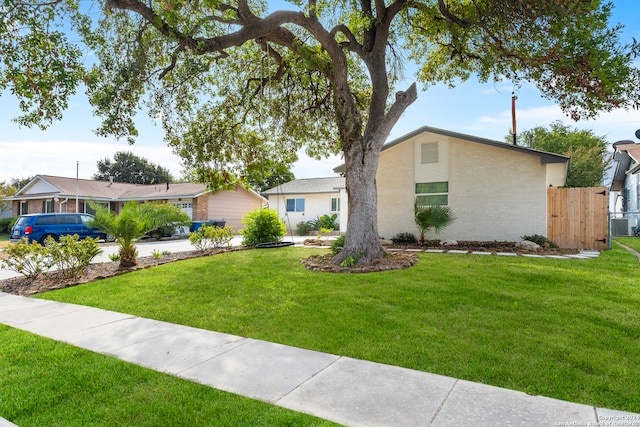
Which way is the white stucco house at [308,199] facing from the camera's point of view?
toward the camera

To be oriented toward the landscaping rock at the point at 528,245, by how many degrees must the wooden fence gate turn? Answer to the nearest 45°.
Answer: approximately 45° to its right

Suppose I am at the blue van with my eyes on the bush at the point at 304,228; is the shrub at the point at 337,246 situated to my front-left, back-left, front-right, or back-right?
front-right

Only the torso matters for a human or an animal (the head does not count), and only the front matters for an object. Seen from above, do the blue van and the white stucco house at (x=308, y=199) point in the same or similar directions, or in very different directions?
very different directions

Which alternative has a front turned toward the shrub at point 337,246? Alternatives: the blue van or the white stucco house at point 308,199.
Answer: the white stucco house

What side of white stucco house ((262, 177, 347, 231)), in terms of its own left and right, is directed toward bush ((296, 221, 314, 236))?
front

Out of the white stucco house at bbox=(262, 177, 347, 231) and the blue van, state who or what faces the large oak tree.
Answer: the white stucco house

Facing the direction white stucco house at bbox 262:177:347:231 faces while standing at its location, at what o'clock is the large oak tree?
The large oak tree is roughly at 12 o'clock from the white stucco house.

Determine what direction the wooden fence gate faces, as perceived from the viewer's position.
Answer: facing the viewer

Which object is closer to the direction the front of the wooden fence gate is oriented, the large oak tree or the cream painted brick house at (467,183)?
the large oak tree

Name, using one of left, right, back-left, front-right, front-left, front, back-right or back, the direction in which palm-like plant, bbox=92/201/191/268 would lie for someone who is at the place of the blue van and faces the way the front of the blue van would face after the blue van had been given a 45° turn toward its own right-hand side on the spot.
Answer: right
